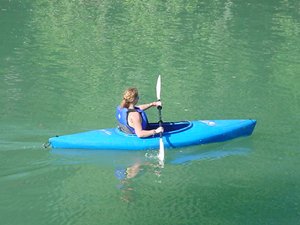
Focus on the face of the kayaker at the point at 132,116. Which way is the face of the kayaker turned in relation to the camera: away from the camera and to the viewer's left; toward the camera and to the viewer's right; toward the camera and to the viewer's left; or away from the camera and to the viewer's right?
away from the camera and to the viewer's right

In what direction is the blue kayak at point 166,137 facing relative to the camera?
to the viewer's right
